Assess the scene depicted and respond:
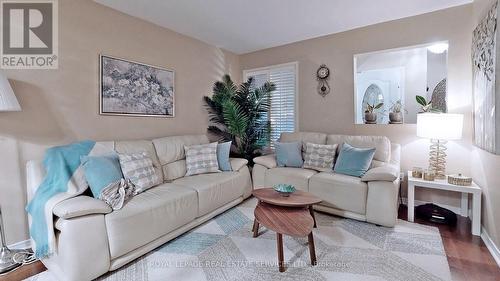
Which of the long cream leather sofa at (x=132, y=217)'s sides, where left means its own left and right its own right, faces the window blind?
left

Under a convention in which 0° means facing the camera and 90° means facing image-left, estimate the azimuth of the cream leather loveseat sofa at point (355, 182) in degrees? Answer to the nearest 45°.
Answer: approximately 45°

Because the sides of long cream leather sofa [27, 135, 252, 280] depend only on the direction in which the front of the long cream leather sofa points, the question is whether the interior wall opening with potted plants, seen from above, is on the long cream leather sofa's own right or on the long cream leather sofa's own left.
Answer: on the long cream leather sofa's own left

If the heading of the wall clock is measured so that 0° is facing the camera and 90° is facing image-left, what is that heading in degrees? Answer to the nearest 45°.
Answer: approximately 0°

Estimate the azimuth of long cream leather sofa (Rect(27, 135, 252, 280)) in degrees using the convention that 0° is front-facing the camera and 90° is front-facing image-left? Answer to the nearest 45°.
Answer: approximately 315°

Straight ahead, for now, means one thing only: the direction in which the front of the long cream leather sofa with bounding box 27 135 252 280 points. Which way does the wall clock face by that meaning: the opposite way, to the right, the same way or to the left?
to the right

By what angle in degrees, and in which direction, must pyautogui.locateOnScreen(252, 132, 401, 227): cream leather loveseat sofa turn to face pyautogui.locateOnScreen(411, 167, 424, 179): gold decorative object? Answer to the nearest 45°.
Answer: approximately 135° to its left

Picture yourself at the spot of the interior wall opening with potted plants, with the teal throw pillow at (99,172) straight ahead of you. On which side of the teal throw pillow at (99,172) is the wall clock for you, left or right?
right
